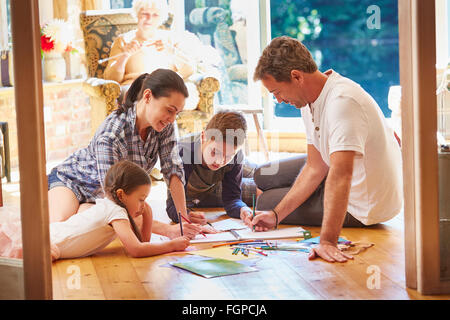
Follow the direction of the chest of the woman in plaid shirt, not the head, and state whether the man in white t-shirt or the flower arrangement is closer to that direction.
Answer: the man in white t-shirt

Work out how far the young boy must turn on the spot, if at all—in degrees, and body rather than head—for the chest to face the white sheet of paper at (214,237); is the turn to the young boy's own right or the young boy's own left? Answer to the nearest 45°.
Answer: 0° — they already face it

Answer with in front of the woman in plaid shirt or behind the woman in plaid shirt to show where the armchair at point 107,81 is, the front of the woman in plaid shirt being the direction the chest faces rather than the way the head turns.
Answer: behind

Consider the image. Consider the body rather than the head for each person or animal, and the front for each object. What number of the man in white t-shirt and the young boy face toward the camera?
1

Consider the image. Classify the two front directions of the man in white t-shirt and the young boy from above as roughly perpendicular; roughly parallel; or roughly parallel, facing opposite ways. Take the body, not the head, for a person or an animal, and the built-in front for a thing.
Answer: roughly perpendicular

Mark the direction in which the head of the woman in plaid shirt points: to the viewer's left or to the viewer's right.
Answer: to the viewer's right

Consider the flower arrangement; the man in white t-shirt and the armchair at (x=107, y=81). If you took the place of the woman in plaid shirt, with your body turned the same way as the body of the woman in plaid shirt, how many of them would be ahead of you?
1

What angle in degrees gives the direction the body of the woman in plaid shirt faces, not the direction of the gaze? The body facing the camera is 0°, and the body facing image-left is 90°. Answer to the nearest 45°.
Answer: approximately 315°

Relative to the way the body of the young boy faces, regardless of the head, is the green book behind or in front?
in front

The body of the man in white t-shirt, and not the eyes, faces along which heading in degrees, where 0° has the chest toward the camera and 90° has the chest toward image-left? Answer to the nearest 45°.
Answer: approximately 90°

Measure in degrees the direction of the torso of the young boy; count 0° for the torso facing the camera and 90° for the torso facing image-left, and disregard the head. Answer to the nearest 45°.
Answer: approximately 0°

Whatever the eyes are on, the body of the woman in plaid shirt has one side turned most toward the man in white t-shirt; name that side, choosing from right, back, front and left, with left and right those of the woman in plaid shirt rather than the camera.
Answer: front

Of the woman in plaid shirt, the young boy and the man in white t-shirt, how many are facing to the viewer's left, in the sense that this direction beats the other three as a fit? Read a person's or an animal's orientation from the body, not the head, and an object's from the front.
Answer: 1
